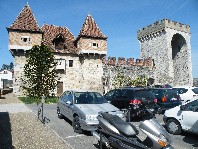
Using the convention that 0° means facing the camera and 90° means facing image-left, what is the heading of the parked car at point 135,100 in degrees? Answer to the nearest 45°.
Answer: approximately 135°

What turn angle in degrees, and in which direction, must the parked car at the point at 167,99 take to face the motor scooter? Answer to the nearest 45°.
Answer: approximately 135° to its left

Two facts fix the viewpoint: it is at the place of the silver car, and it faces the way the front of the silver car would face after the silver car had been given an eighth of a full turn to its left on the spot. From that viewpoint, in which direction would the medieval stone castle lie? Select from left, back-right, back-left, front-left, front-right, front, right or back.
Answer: left

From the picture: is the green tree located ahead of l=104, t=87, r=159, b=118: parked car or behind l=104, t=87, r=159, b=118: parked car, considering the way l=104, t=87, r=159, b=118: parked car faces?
ahead

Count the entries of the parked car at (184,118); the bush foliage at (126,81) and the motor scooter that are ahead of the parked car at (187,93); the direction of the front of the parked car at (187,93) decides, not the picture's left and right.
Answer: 1

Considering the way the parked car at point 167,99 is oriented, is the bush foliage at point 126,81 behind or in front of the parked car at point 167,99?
in front

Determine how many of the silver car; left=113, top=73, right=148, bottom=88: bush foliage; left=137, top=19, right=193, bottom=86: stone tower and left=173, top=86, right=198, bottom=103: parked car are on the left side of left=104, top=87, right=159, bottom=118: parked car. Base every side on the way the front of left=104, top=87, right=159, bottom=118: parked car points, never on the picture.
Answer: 1
